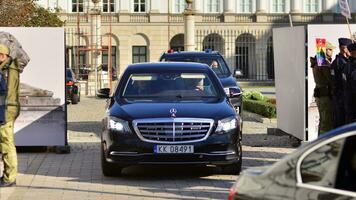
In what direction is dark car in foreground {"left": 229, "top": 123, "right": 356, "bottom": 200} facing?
to the viewer's right

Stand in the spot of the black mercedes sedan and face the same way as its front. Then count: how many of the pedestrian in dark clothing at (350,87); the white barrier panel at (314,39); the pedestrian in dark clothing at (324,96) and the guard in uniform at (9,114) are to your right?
1

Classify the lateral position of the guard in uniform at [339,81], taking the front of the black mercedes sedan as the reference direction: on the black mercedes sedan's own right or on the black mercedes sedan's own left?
on the black mercedes sedan's own left

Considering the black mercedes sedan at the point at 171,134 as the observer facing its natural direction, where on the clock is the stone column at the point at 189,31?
The stone column is roughly at 6 o'clock from the black mercedes sedan.
